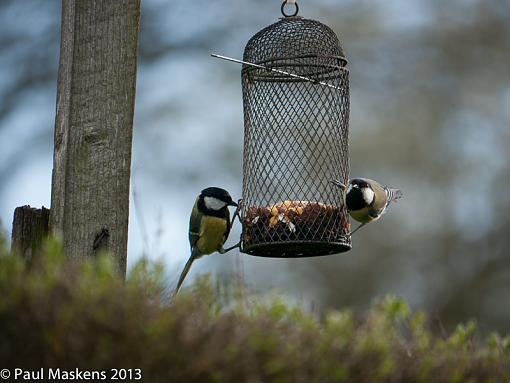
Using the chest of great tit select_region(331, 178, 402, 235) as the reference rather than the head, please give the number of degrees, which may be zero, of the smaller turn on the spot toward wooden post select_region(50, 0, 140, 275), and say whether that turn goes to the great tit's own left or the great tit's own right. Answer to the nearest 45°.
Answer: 0° — it already faces it

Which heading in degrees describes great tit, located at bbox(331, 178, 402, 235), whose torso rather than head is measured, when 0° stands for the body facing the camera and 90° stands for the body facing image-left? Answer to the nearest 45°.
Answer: approximately 45°

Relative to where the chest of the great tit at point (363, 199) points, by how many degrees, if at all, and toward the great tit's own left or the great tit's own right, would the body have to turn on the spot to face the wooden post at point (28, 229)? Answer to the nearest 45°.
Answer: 0° — it already faces it
